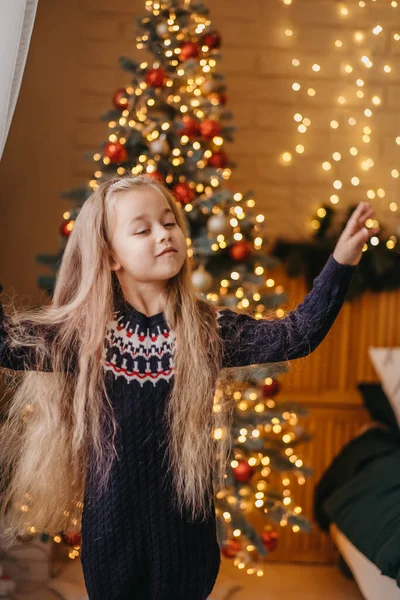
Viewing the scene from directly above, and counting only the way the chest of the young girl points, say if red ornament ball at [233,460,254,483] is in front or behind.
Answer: behind

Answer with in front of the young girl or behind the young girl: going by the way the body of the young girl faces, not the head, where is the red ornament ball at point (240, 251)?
behind

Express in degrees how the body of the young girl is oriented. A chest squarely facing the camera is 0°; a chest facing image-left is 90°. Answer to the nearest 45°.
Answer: approximately 0°
